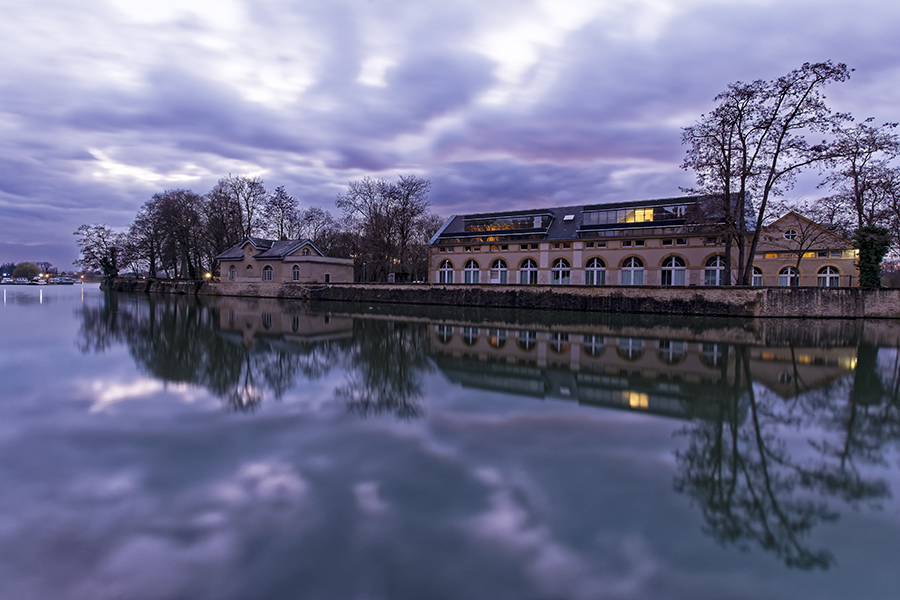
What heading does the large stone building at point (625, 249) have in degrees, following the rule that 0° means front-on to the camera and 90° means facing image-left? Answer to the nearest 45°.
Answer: approximately 45°

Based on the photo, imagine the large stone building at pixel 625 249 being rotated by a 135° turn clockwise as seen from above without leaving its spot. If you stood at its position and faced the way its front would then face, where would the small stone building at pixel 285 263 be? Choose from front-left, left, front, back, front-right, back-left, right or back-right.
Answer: left
